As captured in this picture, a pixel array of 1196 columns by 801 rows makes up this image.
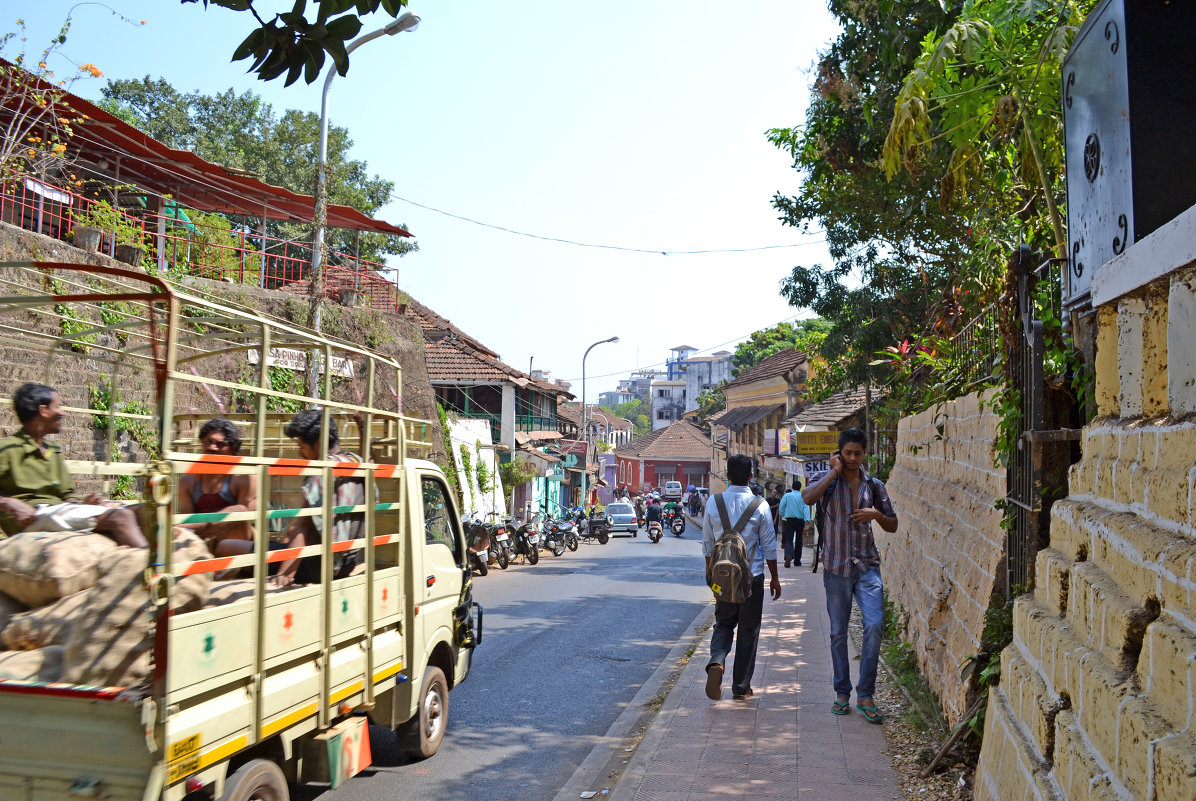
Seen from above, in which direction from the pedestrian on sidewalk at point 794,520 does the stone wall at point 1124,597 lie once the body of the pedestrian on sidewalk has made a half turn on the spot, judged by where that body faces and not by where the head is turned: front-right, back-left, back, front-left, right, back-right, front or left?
front

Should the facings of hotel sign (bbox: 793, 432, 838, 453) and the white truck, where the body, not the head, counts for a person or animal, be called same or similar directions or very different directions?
very different directions

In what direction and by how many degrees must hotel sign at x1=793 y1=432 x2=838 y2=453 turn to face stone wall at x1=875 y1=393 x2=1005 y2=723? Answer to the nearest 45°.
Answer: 0° — it already faces it

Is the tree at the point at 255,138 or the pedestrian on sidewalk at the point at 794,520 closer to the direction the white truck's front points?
the pedestrian on sidewalk

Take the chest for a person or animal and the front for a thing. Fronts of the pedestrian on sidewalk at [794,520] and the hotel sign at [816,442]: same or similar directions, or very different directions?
very different directions

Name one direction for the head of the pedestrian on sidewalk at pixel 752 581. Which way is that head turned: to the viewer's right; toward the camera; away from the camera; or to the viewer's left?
away from the camera

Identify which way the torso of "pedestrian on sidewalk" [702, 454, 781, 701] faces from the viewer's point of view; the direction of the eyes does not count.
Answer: away from the camera

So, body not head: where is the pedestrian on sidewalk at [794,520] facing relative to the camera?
away from the camera

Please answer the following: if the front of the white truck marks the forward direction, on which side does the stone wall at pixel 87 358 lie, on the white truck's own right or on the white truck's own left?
on the white truck's own left
